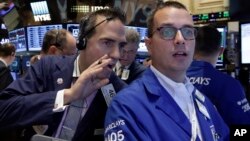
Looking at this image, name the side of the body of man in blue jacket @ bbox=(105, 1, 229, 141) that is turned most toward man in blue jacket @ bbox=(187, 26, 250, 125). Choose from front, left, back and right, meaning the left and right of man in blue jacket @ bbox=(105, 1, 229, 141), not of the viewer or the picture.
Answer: left

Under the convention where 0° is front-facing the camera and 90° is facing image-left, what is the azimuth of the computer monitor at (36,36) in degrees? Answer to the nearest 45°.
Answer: approximately 0°

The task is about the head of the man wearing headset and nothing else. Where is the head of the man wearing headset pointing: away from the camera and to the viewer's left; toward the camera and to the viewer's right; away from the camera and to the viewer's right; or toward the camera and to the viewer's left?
toward the camera and to the viewer's right

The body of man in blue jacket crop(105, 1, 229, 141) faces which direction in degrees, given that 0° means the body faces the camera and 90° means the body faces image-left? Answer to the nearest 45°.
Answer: approximately 315°

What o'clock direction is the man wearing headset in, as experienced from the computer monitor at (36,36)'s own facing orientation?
The man wearing headset is roughly at 12 o'clock from the computer monitor.

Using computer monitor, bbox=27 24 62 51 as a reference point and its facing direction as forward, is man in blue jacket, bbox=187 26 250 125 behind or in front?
in front

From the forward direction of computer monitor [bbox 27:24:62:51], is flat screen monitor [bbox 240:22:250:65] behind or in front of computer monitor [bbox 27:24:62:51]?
in front
